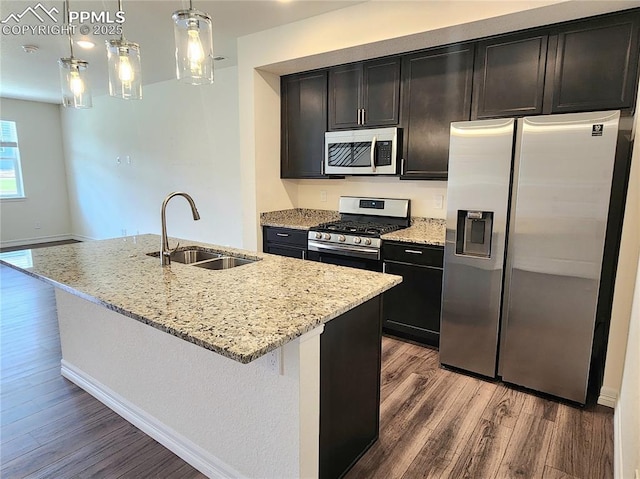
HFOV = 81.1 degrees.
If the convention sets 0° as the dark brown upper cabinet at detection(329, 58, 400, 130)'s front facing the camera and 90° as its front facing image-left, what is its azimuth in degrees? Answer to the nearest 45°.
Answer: approximately 45°

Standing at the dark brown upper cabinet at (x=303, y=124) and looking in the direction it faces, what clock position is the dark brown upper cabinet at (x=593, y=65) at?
the dark brown upper cabinet at (x=593, y=65) is roughly at 9 o'clock from the dark brown upper cabinet at (x=303, y=124).

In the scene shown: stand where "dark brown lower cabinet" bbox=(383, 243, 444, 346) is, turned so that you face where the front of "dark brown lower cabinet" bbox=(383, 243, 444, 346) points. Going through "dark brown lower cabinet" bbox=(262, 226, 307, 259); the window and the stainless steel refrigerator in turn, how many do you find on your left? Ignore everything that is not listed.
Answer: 1

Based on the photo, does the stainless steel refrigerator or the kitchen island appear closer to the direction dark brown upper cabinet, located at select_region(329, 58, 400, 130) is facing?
the kitchen island

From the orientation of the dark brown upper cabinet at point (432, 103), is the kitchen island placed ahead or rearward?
ahead

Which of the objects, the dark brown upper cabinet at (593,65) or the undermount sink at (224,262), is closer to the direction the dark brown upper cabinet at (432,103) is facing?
the undermount sink

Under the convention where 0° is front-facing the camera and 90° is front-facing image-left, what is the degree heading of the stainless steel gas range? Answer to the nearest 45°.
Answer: approximately 45°

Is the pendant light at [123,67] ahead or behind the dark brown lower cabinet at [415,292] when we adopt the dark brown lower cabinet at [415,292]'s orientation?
ahead

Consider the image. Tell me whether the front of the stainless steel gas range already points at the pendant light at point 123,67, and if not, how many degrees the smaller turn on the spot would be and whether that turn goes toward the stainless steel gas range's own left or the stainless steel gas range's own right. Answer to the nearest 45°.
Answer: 0° — it already faces it

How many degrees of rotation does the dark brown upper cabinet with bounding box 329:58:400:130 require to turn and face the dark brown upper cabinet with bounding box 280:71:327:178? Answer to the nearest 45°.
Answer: approximately 90° to its right
